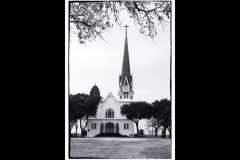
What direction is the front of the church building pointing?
toward the camera
